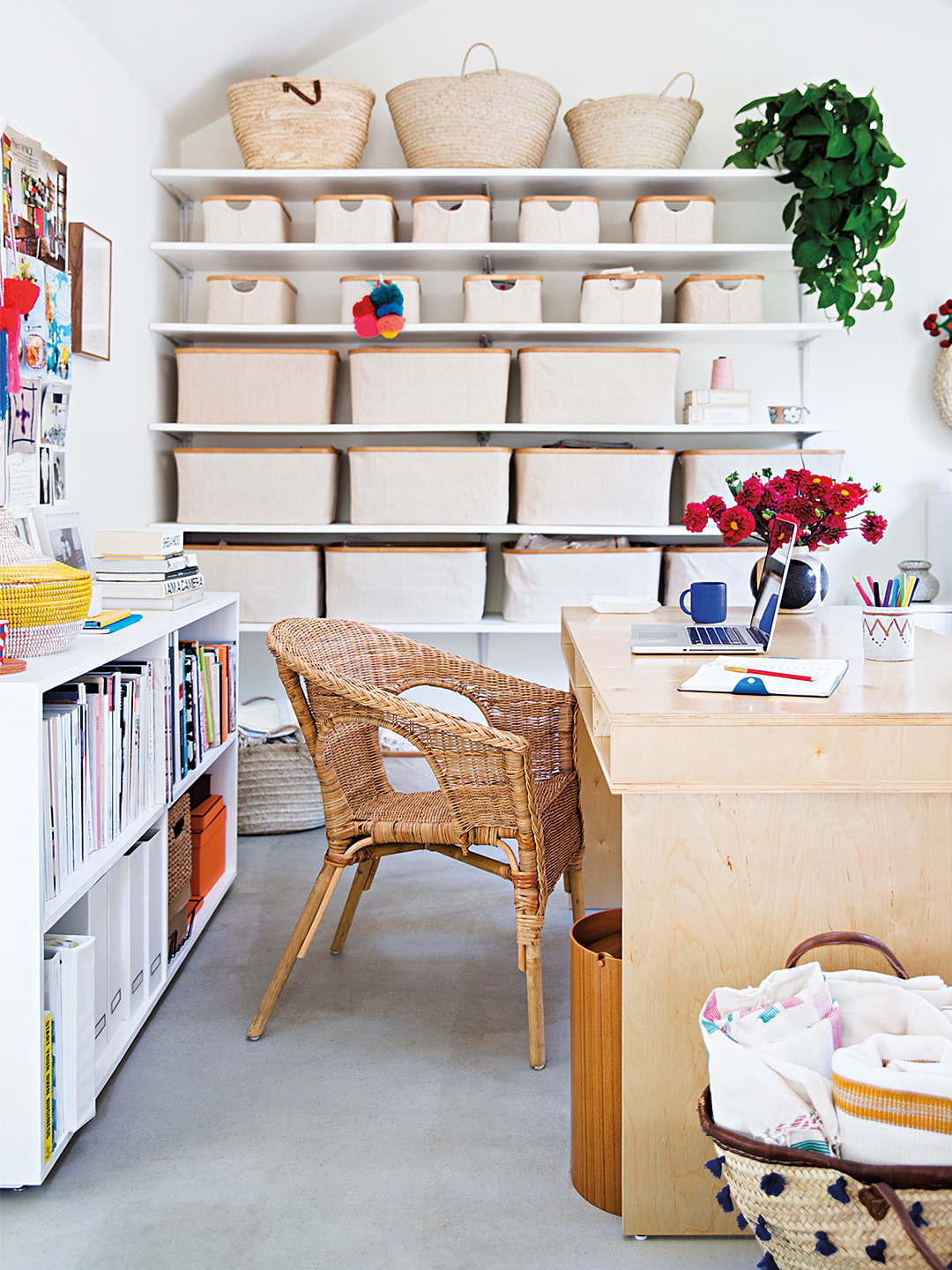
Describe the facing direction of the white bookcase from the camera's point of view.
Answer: facing to the right of the viewer

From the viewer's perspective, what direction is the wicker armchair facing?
to the viewer's right

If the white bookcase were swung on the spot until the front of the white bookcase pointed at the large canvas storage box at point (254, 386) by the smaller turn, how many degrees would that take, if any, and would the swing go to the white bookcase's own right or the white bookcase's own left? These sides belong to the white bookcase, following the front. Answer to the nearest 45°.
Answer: approximately 90° to the white bookcase's own left

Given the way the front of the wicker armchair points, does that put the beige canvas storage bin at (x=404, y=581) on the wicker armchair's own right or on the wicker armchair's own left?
on the wicker armchair's own left

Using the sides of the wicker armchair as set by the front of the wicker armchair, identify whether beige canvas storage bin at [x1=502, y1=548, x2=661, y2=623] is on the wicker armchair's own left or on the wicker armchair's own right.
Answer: on the wicker armchair's own left

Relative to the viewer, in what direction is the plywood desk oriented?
to the viewer's left

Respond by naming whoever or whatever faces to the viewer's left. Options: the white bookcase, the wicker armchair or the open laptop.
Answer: the open laptop

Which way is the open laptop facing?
to the viewer's left

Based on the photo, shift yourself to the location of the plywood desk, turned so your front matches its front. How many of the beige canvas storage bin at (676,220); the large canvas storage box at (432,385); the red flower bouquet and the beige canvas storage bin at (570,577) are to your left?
0
